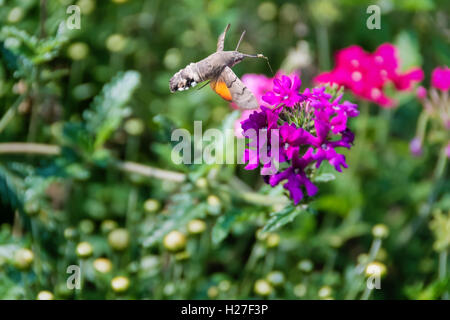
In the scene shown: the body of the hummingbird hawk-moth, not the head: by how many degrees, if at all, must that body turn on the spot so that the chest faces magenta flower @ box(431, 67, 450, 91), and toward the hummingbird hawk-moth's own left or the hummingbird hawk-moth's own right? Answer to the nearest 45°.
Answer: approximately 45° to the hummingbird hawk-moth's own left

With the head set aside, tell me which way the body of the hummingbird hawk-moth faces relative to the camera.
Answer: to the viewer's right
